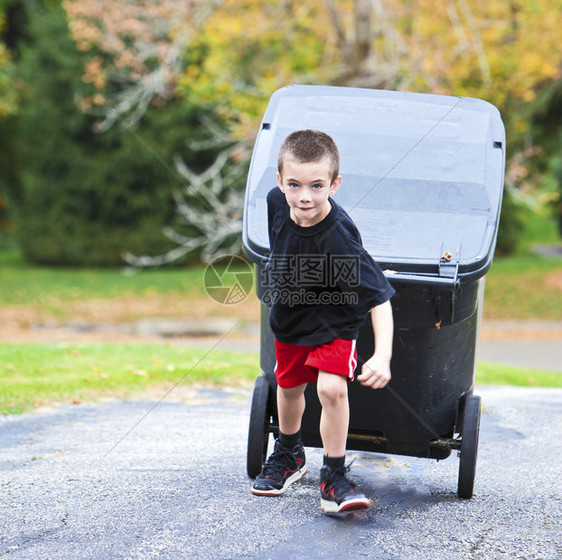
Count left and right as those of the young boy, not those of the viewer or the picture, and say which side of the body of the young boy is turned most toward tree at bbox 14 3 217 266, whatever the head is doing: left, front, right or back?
back

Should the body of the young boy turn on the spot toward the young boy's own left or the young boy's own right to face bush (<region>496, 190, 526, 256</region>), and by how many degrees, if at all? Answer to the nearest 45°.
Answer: approximately 180°

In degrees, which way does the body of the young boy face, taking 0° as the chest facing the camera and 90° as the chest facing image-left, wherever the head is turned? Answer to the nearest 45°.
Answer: approximately 0°
